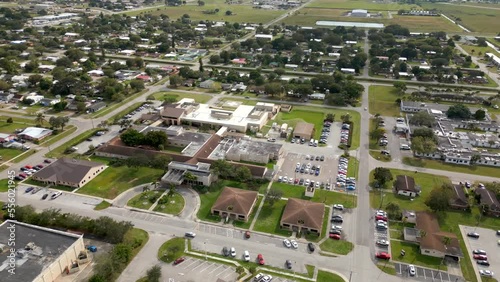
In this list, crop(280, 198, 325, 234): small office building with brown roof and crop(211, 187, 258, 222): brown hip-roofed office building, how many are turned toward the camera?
2

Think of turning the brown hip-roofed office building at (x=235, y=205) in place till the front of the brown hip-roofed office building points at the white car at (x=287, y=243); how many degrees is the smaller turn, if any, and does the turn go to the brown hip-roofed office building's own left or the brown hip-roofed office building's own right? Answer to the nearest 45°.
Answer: approximately 45° to the brown hip-roofed office building's own left

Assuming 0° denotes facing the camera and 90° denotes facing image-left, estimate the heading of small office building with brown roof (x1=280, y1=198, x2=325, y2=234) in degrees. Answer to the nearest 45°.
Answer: approximately 0°

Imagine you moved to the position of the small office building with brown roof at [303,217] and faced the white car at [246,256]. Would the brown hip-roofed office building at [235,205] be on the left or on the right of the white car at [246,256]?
right

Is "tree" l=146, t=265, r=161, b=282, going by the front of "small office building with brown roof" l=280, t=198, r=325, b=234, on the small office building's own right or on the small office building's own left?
on the small office building's own right

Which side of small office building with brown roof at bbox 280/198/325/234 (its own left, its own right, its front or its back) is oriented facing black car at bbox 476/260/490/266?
left

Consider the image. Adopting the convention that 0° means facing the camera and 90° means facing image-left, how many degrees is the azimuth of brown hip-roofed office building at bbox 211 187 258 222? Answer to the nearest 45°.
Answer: approximately 0°

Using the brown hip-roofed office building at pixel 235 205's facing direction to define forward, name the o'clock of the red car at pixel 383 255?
The red car is roughly at 10 o'clock from the brown hip-roofed office building.

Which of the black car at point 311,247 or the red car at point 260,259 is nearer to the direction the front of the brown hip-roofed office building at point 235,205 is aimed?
the red car

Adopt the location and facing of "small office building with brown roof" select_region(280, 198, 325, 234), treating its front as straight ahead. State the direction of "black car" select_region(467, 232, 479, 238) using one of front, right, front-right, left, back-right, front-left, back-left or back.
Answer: left
